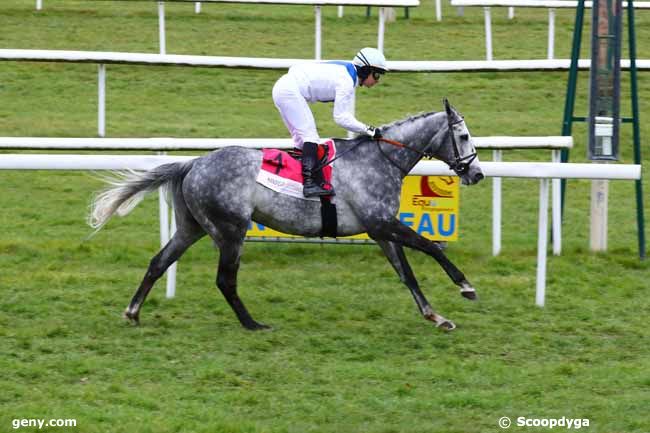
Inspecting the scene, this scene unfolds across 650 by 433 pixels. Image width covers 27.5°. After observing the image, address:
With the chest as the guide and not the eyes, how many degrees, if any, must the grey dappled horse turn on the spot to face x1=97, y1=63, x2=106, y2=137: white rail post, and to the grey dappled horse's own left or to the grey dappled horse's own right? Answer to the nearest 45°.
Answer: approximately 90° to the grey dappled horse's own left

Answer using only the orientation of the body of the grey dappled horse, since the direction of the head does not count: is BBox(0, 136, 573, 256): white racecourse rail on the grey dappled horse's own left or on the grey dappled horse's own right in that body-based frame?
on the grey dappled horse's own left

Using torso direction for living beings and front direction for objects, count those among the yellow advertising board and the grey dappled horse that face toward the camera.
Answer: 1

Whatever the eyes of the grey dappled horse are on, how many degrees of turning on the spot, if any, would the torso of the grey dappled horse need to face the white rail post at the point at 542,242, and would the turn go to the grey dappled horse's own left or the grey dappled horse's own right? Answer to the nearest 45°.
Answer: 0° — it already faces it

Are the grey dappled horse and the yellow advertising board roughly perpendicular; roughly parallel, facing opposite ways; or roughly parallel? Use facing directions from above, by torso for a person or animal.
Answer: roughly perpendicular

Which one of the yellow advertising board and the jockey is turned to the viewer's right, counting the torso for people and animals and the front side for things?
the jockey

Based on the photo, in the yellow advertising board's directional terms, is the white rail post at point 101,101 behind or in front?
behind

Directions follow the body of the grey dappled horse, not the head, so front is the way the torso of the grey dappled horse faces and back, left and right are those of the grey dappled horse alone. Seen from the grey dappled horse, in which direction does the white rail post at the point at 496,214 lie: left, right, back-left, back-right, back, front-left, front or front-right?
front-left

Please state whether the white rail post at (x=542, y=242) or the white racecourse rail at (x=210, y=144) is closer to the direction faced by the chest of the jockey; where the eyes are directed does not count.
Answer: the white rail post

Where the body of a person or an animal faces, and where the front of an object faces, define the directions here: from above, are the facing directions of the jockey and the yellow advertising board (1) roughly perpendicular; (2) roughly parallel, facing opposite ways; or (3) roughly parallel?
roughly perpendicular

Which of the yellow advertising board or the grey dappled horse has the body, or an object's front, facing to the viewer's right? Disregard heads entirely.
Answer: the grey dappled horse

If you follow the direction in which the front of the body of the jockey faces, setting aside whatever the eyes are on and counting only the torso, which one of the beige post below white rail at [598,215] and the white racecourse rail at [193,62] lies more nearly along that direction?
the beige post below white rail

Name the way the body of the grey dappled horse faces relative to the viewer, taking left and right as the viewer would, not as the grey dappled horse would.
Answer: facing to the right of the viewer

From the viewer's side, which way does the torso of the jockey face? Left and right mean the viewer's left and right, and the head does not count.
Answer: facing to the right of the viewer

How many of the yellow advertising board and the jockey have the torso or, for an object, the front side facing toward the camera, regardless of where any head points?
1

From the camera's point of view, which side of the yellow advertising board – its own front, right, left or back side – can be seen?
front
